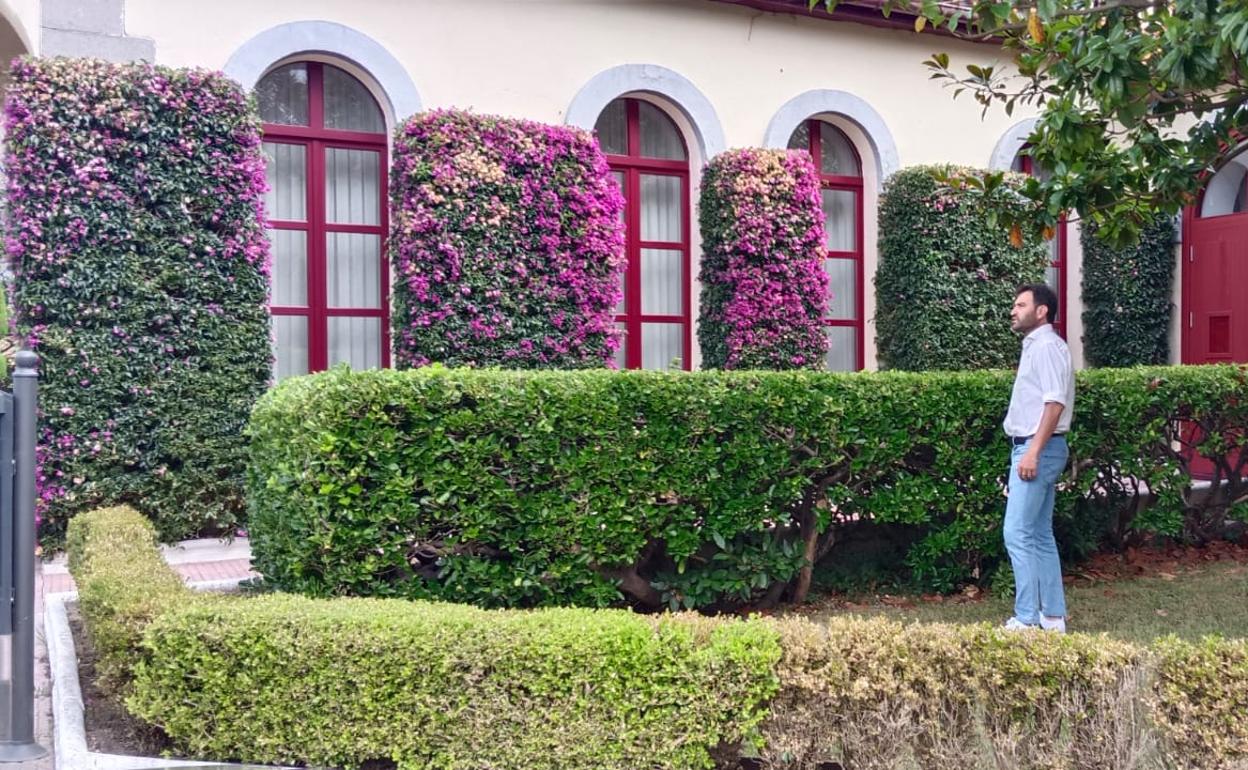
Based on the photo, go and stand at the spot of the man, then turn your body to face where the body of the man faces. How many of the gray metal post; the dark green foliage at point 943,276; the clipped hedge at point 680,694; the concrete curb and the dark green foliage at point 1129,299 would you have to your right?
2

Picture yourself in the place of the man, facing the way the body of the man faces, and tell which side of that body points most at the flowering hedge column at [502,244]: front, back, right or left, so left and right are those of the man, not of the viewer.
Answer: front

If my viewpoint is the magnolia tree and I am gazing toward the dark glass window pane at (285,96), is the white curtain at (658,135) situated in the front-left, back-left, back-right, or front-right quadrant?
front-right

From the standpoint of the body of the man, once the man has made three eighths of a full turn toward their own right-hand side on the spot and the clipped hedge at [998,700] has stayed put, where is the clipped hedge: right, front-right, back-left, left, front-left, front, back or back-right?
back-right

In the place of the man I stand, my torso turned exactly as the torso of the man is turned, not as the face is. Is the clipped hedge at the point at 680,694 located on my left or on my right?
on my left

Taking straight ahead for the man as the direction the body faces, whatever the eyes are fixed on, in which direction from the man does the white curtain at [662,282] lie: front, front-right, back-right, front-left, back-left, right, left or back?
front-right

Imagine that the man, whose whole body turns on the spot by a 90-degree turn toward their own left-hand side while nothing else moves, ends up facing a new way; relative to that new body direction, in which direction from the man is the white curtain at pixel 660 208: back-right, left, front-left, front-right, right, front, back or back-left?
back-right

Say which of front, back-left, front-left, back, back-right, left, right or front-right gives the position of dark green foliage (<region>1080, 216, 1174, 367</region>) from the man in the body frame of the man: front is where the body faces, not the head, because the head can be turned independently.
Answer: right

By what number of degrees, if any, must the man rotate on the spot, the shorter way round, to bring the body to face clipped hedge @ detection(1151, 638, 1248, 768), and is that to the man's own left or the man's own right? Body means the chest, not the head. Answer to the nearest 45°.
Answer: approximately 90° to the man's own left

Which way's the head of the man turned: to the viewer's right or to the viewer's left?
to the viewer's left

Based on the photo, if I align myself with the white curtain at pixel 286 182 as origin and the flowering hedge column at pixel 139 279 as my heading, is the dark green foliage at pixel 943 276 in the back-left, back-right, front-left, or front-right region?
back-left

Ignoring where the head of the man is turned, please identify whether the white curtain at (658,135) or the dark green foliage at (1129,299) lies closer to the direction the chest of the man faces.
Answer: the white curtain

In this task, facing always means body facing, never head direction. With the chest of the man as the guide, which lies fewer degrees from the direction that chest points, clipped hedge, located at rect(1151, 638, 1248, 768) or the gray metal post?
the gray metal post

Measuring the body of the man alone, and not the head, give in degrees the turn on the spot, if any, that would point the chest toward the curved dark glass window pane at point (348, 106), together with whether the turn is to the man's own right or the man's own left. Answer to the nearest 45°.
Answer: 0° — they already face it

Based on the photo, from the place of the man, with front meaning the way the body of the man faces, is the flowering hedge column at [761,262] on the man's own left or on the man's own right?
on the man's own right

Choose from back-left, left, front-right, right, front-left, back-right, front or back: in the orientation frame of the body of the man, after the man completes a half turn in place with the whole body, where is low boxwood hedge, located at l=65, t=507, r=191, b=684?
back-right

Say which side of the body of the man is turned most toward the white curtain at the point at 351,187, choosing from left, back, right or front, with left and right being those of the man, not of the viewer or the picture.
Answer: front

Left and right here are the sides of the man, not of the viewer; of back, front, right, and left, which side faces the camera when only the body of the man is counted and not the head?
left
